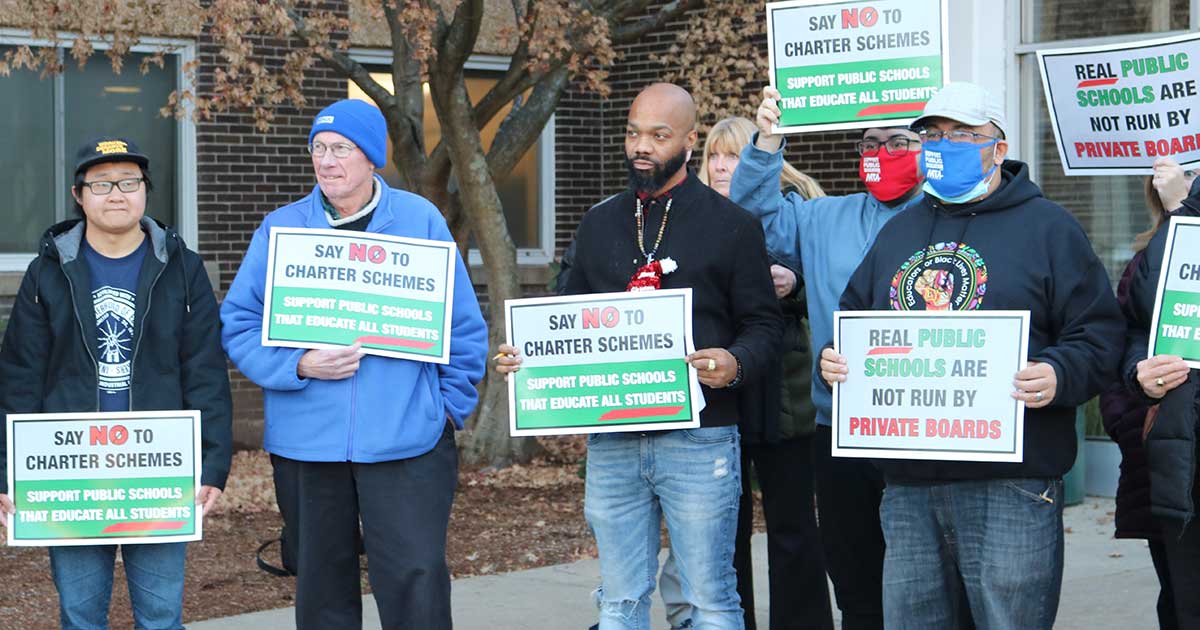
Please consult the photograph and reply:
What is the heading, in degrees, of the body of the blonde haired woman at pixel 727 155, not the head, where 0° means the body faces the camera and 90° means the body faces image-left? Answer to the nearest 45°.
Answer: approximately 45°

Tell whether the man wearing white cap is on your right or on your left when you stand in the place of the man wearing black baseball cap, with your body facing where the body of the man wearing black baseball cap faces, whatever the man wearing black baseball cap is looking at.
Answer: on your left

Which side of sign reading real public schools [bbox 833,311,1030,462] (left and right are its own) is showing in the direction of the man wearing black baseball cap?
right

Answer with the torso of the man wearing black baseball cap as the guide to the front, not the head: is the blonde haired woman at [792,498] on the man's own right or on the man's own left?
on the man's own left

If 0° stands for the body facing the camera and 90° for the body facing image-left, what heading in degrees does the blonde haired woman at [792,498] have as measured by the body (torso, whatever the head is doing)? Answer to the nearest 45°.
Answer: approximately 45°

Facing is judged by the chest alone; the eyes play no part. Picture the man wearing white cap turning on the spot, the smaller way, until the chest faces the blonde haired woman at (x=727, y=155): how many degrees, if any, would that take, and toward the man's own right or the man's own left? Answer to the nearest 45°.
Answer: approximately 90° to the man's own right

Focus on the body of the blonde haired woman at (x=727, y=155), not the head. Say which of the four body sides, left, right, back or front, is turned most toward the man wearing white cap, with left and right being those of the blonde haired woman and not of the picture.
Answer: left

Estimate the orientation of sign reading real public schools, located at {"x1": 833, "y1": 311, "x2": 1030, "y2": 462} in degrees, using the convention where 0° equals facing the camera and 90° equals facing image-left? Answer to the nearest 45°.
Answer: approximately 0°
